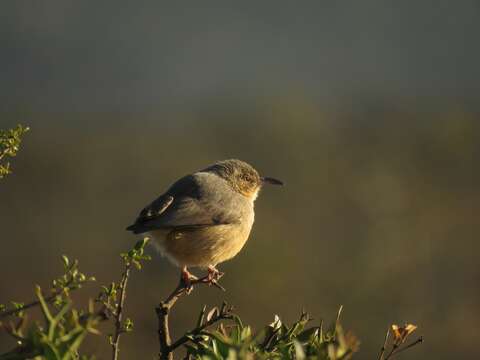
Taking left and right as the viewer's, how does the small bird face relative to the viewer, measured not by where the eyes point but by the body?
facing to the right of the viewer
